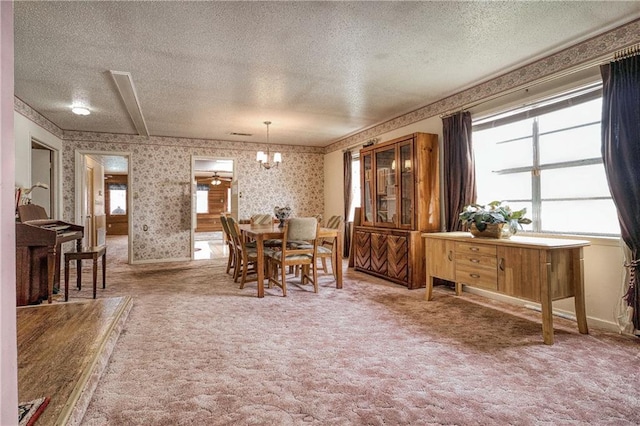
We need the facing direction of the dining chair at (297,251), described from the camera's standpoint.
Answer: facing away from the viewer and to the left of the viewer

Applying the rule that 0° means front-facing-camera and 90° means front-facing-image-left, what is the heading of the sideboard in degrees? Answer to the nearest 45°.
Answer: approximately 45°

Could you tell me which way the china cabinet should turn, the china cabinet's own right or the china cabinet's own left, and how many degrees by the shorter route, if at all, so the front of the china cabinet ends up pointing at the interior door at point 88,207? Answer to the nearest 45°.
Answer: approximately 45° to the china cabinet's own right

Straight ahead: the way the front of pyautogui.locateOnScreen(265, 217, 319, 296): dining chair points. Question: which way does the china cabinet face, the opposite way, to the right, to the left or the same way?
to the left

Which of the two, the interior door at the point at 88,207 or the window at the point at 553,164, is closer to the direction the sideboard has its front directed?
the interior door

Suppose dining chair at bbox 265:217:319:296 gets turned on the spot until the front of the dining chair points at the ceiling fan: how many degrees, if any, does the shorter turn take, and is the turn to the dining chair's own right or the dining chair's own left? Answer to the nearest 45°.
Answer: approximately 45° to the dining chair's own right

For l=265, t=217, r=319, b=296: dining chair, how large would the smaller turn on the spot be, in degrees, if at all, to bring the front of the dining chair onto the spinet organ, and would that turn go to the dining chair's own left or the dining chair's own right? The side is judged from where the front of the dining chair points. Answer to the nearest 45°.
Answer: approximately 45° to the dining chair's own left

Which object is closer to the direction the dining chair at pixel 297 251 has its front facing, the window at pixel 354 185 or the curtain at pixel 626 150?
the window

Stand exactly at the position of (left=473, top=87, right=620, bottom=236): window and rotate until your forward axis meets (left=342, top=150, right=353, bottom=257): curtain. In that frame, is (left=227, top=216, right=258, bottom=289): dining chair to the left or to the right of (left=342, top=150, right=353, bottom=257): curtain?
left

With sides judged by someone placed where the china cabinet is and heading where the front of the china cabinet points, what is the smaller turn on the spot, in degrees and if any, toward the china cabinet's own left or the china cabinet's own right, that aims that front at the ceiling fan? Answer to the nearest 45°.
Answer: approximately 90° to the china cabinet's own right

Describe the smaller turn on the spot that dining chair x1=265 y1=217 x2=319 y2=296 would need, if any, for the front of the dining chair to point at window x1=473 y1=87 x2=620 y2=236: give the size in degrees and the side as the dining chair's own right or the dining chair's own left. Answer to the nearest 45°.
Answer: approximately 135° to the dining chair's own right

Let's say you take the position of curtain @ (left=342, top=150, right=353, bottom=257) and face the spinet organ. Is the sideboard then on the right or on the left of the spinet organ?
left

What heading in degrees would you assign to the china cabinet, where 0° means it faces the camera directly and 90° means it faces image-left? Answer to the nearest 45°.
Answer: approximately 45°

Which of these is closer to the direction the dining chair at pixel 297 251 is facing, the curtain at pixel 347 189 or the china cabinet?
the curtain

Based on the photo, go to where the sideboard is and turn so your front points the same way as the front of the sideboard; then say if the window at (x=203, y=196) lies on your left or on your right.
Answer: on your right

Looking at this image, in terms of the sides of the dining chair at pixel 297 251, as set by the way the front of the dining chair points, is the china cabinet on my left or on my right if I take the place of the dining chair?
on my right
